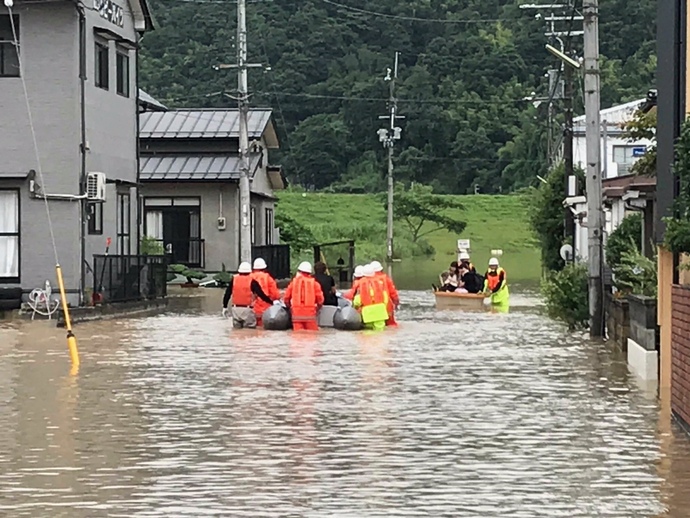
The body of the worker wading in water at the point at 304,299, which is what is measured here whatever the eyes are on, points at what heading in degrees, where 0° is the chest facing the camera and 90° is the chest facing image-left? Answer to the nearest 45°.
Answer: approximately 180°

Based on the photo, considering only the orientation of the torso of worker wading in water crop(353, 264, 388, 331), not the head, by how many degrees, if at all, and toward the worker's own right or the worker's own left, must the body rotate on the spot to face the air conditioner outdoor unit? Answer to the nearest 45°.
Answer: approximately 45° to the worker's own left

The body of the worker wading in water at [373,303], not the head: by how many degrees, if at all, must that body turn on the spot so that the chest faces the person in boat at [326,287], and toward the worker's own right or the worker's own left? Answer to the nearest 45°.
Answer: approximately 45° to the worker's own left

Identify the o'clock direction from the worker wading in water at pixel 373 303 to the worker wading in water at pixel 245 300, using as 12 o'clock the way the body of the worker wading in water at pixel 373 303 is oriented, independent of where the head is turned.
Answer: the worker wading in water at pixel 245 300 is roughly at 9 o'clock from the worker wading in water at pixel 373 303.

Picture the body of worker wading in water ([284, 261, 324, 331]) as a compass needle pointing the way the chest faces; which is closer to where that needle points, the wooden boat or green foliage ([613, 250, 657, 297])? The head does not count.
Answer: the wooden boat

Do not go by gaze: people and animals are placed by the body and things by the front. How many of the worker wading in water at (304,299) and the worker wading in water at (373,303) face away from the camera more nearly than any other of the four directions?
2

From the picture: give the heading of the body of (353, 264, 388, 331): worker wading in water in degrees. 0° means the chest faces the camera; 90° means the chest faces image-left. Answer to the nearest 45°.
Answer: approximately 180°
